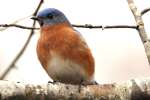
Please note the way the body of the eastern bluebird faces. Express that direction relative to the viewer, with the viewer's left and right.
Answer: facing the viewer and to the left of the viewer

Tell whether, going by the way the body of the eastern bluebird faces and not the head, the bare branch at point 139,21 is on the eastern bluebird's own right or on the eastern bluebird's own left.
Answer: on the eastern bluebird's own left
